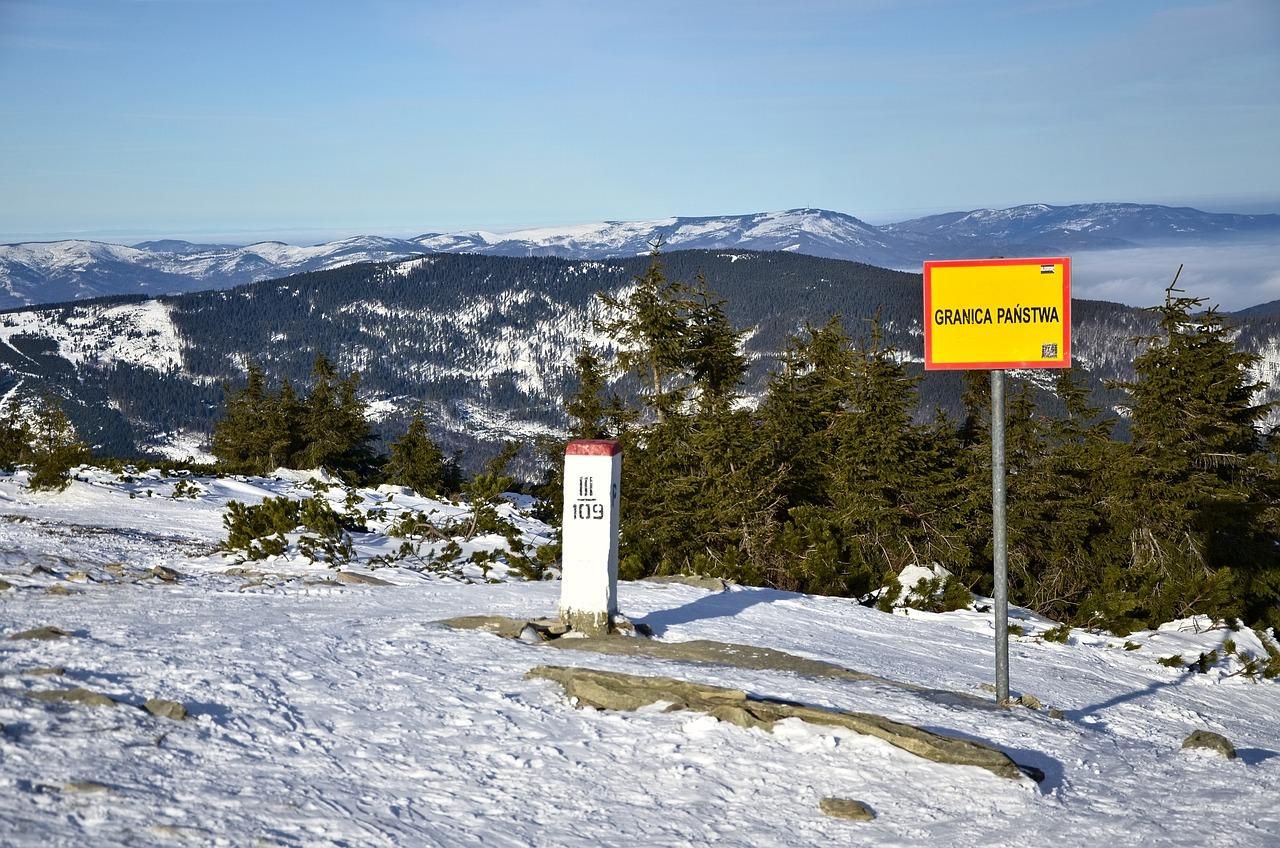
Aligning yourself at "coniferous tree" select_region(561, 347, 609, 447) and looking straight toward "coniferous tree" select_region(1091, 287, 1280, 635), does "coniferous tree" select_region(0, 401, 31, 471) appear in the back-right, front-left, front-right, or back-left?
back-right

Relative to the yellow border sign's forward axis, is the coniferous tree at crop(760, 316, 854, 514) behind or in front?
behind

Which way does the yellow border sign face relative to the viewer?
toward the camera

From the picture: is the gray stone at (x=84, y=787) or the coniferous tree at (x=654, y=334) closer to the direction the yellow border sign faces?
the gray stone

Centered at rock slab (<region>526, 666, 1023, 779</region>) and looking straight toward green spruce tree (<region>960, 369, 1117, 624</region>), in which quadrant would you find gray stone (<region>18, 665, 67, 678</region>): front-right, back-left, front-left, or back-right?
back-left

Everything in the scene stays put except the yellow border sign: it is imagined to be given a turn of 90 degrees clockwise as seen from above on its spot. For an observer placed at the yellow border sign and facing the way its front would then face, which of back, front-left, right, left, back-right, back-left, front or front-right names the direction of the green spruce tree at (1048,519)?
right

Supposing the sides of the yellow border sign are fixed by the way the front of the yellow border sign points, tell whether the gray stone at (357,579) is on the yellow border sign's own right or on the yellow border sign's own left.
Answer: on the yellow border sign's own right

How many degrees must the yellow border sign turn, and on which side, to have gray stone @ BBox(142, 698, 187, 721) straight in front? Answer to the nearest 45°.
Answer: approximately 45° to its right

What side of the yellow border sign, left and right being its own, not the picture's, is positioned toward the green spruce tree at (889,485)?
back

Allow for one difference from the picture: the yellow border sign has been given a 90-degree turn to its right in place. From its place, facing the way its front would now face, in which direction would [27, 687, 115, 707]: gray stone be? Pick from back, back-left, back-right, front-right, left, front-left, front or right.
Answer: front-left

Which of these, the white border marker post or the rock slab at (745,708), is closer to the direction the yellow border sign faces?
the rock slab

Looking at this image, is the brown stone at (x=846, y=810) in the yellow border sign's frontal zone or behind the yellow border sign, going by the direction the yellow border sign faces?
frontal zone
